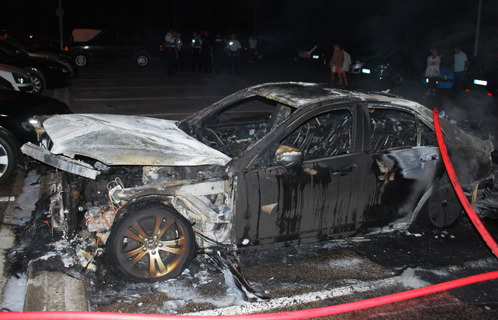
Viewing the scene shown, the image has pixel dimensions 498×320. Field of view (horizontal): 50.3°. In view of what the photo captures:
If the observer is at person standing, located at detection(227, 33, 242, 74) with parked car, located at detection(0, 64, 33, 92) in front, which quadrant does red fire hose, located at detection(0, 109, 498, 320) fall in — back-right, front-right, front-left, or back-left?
front-left

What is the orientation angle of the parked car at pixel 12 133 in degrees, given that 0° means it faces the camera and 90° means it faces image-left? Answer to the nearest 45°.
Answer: approximately 270°

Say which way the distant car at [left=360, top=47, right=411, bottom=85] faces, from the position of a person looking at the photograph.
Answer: facing the viewer and to the left of the viewer

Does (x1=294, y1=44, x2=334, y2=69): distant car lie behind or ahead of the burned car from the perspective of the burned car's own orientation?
behind

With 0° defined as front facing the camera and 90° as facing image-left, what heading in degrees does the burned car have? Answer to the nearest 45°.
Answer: approximately 45°

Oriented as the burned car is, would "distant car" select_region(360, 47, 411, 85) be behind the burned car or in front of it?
behind

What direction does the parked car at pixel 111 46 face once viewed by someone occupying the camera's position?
facing to the left of the viewer

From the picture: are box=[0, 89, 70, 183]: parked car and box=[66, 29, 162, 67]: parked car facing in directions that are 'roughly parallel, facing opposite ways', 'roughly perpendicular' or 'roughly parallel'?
roughly parallel, facing opposite ways

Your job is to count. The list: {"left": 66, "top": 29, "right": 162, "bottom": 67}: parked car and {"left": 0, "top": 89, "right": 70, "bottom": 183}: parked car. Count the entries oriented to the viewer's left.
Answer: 1

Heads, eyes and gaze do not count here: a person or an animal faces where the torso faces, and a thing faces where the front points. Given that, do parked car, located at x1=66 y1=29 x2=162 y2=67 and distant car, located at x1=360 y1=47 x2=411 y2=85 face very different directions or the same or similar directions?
same or similar directions

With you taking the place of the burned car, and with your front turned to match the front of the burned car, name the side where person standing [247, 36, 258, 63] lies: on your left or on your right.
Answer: on your right

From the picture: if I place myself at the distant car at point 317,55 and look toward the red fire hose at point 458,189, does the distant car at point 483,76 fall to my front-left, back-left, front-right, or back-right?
front-left

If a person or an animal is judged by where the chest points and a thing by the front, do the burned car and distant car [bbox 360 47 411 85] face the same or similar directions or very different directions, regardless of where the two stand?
same or similar directions
